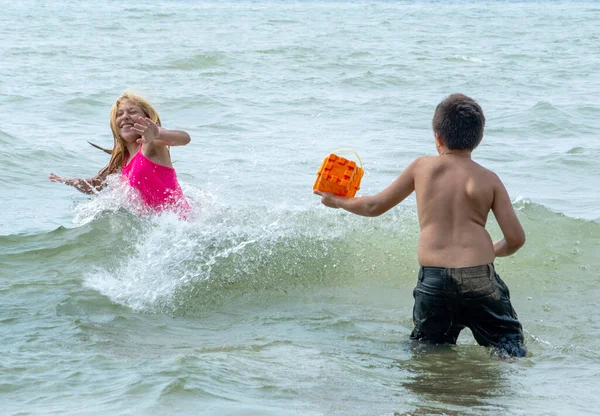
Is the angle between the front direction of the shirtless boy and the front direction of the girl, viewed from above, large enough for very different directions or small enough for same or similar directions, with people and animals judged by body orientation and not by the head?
very different directions

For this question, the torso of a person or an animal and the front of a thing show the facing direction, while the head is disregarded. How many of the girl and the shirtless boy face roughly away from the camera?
1

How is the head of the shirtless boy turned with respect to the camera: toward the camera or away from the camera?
away from the camera

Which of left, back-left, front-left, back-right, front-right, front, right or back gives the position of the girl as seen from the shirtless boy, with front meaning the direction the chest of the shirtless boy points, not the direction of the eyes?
front-left

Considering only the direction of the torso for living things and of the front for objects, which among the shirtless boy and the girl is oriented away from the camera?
the shirtless boy

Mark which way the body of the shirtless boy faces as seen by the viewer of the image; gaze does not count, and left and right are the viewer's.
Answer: facing away from the viewer

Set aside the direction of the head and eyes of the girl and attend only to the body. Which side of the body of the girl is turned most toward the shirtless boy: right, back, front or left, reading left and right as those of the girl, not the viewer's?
left
